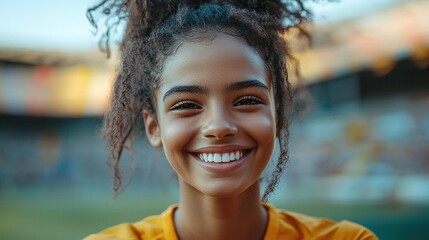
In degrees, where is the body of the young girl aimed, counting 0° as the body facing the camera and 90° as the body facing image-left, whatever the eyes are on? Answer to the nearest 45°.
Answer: approximately 0°
